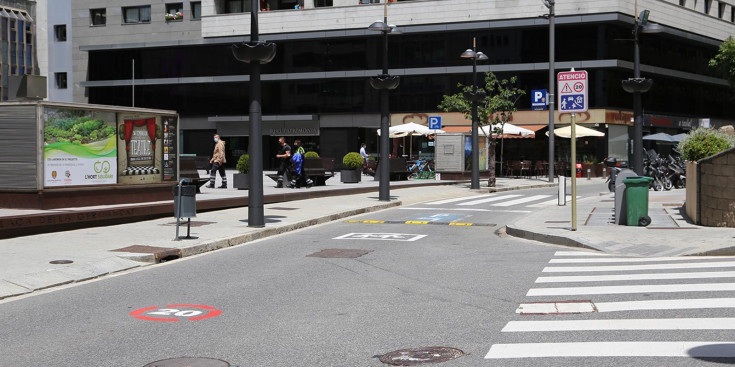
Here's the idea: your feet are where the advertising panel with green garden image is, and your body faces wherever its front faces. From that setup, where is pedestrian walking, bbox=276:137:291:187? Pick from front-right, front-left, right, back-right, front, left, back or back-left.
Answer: back-left

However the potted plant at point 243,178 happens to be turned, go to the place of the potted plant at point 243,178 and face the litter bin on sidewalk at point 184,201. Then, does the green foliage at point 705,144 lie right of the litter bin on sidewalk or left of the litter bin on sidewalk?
left

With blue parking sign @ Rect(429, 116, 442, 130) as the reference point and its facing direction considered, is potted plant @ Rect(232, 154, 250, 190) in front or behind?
in front

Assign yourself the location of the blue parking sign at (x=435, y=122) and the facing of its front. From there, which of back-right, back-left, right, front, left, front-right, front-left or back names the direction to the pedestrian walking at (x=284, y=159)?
front-right

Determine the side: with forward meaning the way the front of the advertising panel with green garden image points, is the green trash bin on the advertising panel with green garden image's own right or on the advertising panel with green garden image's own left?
on the advertising panel with green garden image's own left

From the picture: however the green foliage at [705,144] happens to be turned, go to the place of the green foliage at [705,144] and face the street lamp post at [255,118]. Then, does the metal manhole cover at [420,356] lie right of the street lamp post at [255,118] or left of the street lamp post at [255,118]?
left

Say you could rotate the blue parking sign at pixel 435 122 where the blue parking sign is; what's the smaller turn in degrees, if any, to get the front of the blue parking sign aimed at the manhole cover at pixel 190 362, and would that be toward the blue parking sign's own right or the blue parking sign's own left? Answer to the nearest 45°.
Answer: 0° — it already faces it

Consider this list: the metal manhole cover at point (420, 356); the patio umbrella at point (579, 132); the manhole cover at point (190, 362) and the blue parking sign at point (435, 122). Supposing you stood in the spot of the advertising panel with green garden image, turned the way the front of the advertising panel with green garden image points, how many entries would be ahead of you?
2

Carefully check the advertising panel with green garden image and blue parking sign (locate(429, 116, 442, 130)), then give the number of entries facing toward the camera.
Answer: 2

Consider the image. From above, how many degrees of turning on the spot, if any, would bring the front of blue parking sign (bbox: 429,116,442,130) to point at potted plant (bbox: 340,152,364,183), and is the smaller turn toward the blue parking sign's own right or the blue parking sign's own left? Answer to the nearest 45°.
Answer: approximately 45° to the blue parking sign's own right

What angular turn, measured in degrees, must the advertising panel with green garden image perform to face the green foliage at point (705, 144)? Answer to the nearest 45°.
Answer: approximately 90° to its left

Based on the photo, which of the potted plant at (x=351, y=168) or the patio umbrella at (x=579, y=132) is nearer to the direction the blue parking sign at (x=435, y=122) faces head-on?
the potted plant

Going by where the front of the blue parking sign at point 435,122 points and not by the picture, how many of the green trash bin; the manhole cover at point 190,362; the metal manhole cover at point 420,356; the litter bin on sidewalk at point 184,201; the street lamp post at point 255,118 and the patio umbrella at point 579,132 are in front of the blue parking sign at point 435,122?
5

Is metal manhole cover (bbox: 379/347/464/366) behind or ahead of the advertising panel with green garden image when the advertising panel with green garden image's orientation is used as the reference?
ahead
